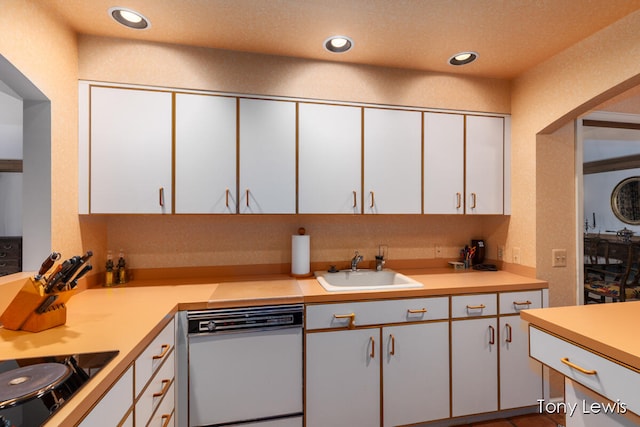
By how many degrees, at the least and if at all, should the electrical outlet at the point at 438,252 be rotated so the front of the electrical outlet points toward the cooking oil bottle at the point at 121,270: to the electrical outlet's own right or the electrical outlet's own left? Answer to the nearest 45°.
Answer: approximately 45° to the electrical outlet's own right

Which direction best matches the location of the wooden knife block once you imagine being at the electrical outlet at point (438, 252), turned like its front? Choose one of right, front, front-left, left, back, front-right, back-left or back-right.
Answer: front-right

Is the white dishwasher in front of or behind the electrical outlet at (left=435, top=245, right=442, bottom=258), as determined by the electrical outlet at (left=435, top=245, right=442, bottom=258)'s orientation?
in front

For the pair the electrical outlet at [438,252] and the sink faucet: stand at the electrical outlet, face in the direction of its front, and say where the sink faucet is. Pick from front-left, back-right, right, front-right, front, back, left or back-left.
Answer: front-right

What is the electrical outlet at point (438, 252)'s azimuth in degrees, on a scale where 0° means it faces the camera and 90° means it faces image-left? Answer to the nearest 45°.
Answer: approximately 0°
